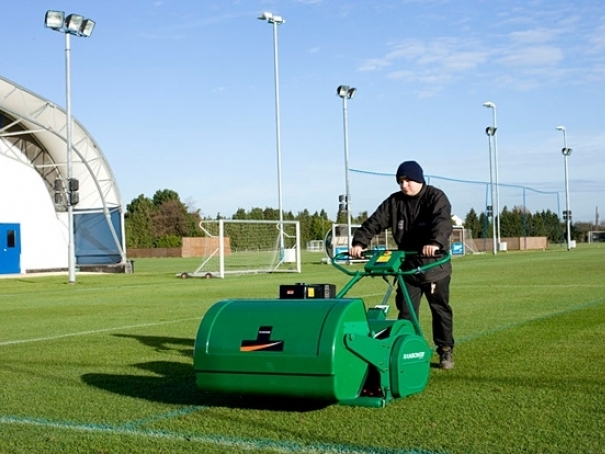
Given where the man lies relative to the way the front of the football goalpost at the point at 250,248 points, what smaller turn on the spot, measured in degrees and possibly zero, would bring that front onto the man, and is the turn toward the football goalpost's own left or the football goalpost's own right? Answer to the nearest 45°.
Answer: approximately 45° to the football goalpost's own right

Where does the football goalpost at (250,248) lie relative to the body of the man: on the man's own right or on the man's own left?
on the man's own right

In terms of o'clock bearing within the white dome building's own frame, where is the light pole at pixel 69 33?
The light pole is roughly at 12 o'clock from the white dome building.
